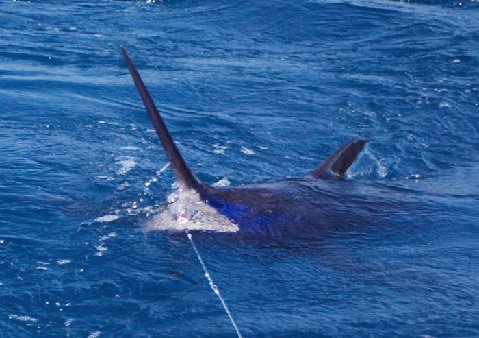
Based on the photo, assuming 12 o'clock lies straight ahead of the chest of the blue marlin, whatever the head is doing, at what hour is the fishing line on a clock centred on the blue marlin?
The fishing line is roughly at 9 o'clock from the blue marlin.

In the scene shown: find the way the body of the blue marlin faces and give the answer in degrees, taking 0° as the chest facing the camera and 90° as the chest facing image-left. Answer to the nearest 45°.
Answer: approximately 90°
